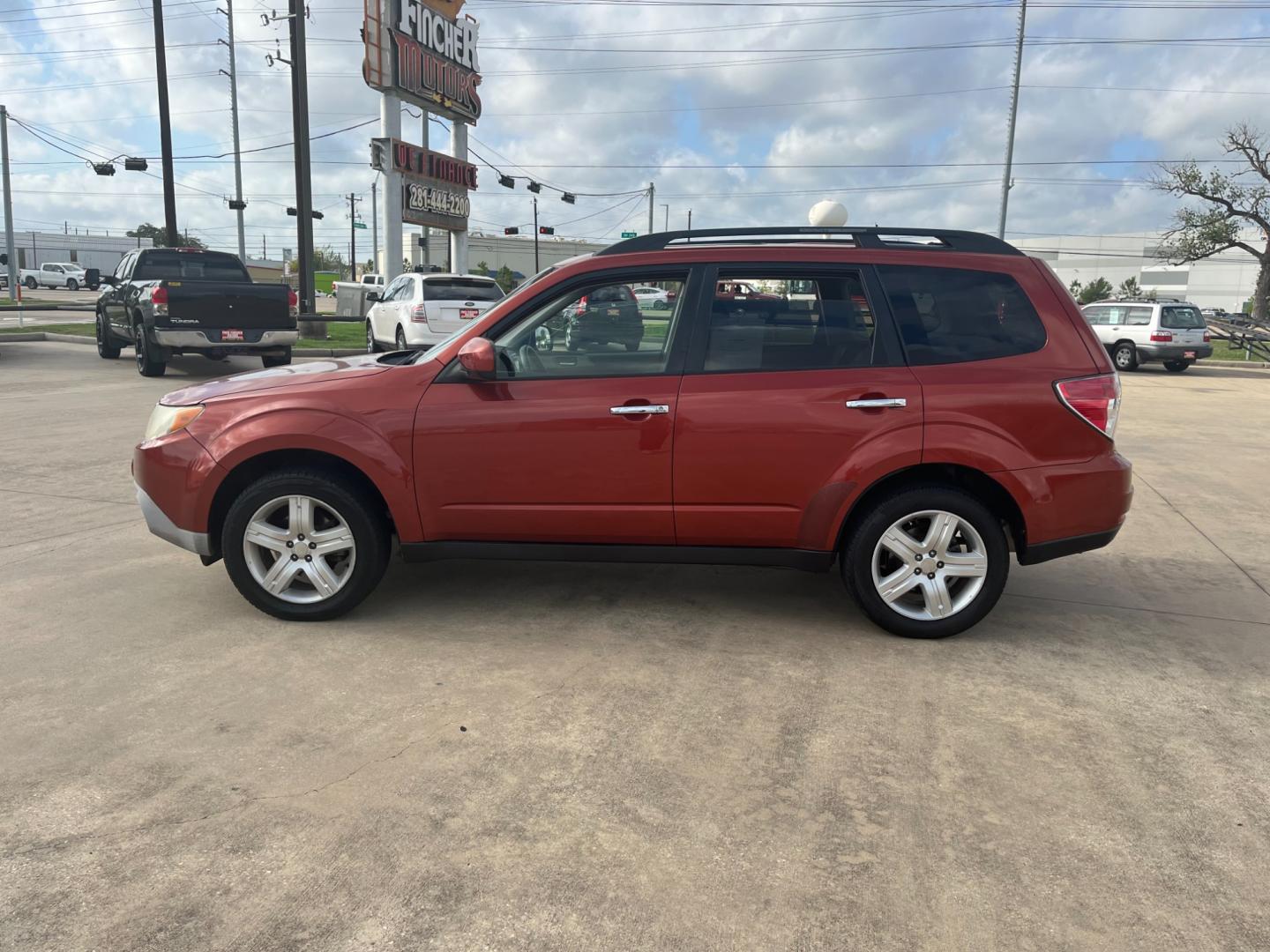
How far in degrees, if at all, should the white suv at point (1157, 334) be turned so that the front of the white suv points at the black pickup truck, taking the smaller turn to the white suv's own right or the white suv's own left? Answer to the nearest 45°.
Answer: approximately 90° to the white suv's own left

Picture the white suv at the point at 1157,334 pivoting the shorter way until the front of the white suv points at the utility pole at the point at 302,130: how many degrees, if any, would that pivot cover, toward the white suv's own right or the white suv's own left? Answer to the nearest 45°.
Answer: approximately 90° to the white suv's own left

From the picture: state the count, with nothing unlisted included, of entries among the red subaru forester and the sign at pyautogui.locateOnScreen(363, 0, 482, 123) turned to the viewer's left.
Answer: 1

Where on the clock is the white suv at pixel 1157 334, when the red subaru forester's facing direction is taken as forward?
The white suv is roughly at 4 o'clock from the red subaru forester.

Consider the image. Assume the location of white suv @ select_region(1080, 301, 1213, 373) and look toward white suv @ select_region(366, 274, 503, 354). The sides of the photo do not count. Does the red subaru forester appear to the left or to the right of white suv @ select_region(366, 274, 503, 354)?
left

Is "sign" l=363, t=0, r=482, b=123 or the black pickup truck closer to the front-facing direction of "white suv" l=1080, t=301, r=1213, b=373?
the sign

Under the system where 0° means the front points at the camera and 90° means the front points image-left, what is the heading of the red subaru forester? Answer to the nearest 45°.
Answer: approximately 90°

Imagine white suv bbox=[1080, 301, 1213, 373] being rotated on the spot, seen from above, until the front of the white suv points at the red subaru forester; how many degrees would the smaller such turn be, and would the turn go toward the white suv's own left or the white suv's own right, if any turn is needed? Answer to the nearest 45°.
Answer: approximately 135° to the white suv's own left

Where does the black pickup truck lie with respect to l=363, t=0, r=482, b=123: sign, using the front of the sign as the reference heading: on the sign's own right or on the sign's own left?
on the sign's own right
